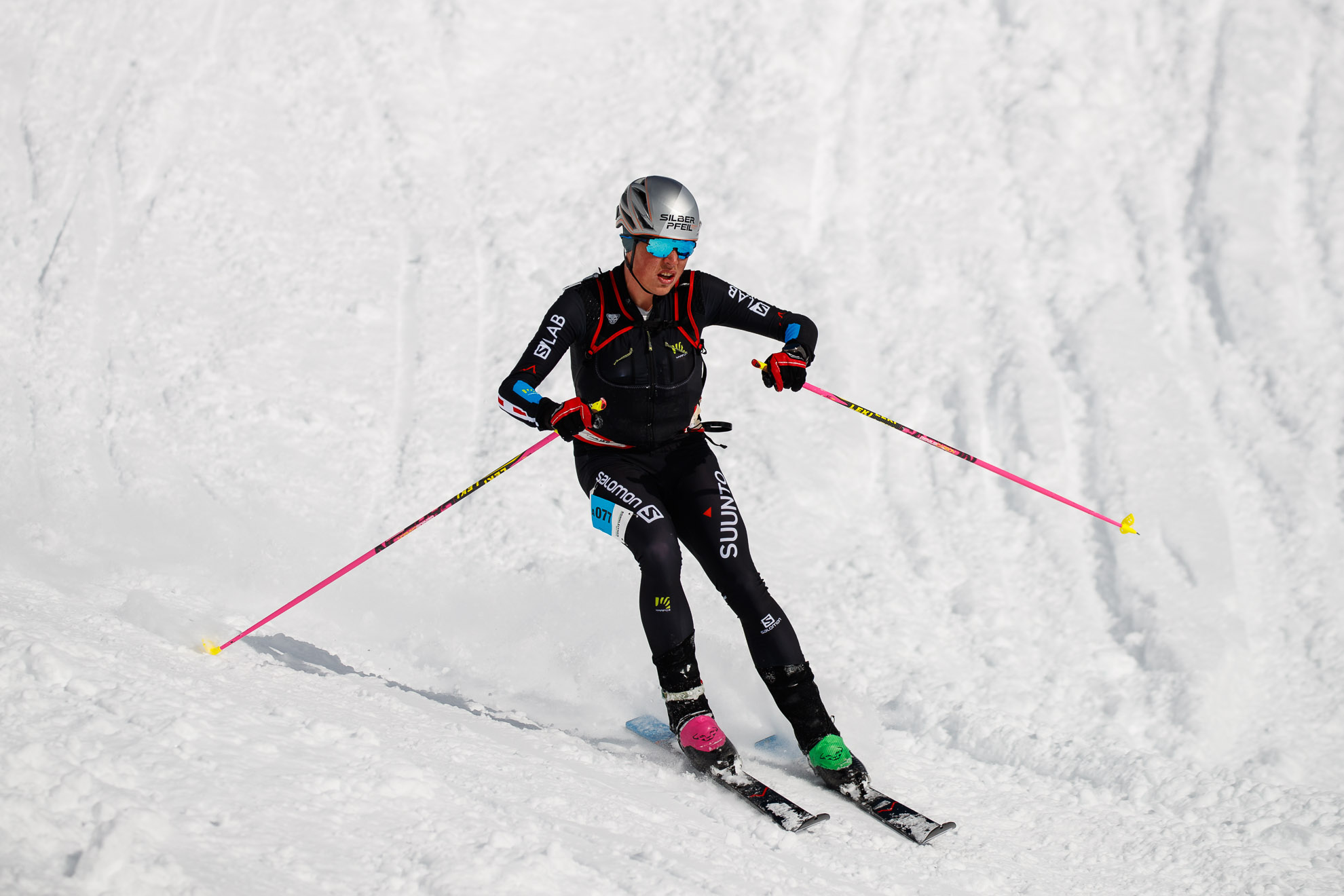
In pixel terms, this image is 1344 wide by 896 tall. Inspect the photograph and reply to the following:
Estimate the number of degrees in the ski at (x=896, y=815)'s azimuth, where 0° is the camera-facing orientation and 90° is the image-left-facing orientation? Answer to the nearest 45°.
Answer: approximately 315°
